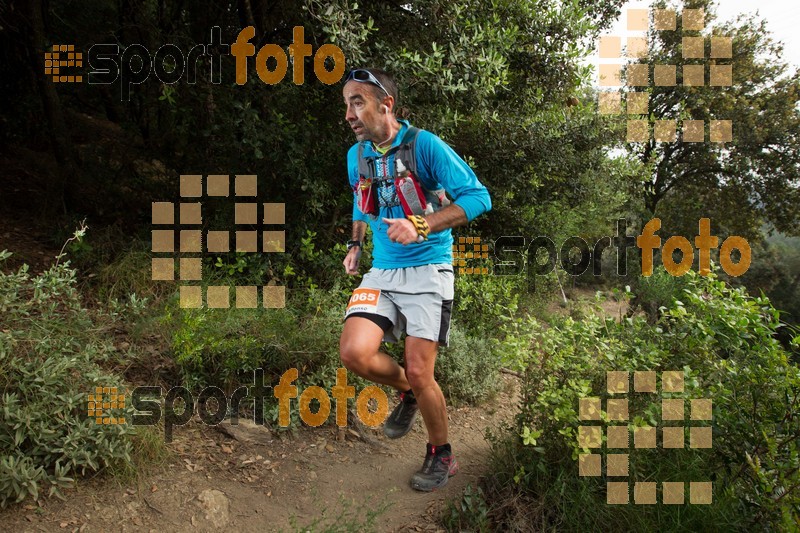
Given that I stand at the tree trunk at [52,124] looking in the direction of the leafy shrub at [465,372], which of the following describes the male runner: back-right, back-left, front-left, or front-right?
front-right

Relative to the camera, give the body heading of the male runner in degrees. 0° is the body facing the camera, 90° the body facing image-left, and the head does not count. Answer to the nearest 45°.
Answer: approximately 45°

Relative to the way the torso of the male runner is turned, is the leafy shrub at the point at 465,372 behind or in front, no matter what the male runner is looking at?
behind

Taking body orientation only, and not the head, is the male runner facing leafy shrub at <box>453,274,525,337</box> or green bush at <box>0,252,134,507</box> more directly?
the green bush

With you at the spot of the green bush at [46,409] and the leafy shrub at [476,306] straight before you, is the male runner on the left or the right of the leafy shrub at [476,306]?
right

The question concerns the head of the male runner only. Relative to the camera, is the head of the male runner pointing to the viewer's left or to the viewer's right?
to the viewer's left

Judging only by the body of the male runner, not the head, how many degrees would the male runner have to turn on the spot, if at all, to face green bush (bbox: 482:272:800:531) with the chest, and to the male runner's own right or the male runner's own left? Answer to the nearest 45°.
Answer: approximately 135° to the male runner's own left

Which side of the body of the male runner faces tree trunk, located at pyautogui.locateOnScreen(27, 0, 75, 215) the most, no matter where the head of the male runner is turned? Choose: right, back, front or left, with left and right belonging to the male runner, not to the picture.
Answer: right

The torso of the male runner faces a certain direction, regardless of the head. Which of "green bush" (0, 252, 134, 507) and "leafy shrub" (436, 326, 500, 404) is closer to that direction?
the green bush

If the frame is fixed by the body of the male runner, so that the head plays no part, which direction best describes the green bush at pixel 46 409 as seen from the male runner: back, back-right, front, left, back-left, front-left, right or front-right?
front-right

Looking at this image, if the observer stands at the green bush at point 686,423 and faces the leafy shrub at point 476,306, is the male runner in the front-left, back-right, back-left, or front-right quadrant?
front-left
